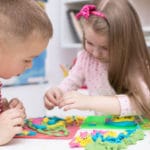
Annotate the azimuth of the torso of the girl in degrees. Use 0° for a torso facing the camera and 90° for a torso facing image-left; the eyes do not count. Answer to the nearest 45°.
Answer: approximately 45°
